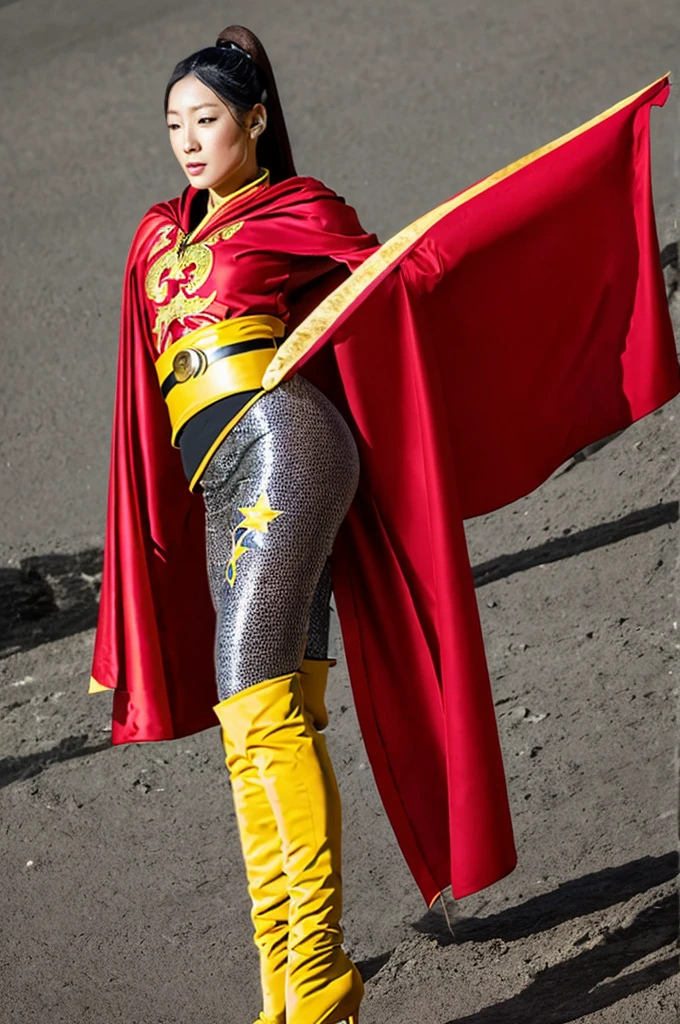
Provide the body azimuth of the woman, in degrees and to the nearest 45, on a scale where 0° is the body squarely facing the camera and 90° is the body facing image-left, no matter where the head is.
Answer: approximately 45°
